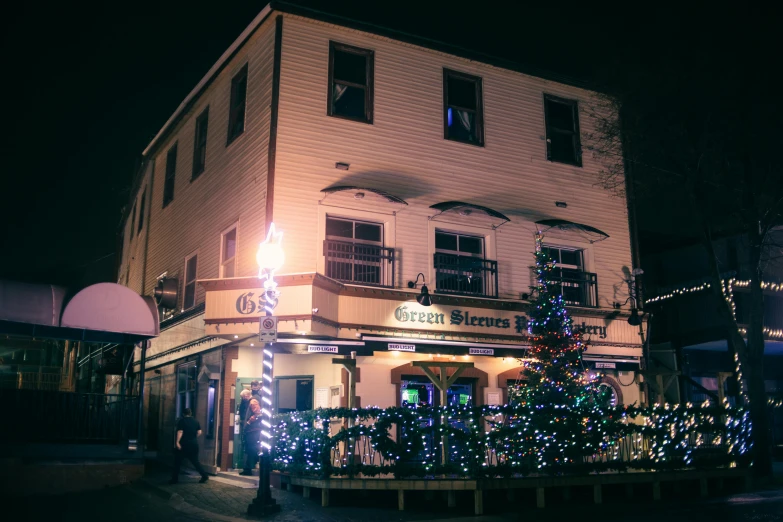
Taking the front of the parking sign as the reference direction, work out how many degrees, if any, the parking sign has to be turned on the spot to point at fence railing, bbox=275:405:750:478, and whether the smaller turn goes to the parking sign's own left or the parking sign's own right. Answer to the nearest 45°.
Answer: approximately 90° to the parking sign's own left

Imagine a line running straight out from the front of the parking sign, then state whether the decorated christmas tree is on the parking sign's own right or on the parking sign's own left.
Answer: on the parking sign's own left

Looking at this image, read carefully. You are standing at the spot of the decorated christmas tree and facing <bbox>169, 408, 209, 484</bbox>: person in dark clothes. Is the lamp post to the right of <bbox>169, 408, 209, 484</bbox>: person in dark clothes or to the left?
left

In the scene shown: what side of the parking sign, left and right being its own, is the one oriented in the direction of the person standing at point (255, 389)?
back

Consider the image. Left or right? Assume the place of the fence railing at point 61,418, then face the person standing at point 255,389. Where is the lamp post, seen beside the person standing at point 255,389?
right

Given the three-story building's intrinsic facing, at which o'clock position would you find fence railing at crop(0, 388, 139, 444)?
The fence railing is roughly at 4 o'clock from the three-story building.

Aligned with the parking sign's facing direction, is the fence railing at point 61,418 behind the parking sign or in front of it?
behind

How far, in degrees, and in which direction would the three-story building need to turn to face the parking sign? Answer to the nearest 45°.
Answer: approximately 45° to its right

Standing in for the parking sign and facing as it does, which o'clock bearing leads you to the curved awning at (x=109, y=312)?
The curved awning is roughly at 5 o'clock from the parking sign.

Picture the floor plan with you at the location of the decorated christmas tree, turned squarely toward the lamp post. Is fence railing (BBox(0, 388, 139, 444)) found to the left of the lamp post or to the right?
right
